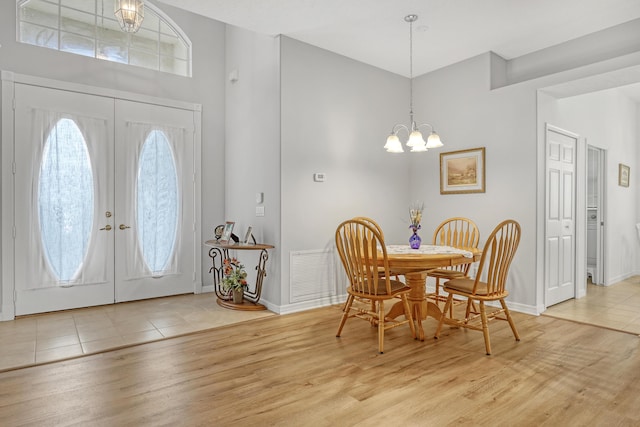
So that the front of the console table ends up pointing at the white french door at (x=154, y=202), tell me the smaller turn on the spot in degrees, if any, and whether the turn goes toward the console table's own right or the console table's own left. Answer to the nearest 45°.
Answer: approximately 90° to the console table's own right

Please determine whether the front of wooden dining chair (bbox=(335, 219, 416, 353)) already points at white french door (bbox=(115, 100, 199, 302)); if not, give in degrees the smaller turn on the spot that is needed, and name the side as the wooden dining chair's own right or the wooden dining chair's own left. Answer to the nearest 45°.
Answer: approximately 90° to the wooden dining chair's own left

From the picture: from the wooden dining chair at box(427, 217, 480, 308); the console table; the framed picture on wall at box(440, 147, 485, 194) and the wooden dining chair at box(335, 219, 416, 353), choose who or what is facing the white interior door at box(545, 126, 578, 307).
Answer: the wooden dining chair at box(335, 219, 416, 353)

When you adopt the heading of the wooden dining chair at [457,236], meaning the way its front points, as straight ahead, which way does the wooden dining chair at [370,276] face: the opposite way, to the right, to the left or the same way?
the opposite way

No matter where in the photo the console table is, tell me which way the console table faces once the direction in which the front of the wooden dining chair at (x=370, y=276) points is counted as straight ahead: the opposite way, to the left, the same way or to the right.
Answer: the opposite way

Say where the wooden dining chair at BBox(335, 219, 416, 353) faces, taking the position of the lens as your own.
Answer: facing away from the viewer and to the right of the viewer

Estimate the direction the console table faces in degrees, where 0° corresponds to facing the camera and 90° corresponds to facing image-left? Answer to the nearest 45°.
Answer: approximately 45°

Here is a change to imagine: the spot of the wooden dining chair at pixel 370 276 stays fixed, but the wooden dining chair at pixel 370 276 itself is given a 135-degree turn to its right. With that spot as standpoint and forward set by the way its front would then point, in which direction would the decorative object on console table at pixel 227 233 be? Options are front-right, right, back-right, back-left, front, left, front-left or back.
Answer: back-right

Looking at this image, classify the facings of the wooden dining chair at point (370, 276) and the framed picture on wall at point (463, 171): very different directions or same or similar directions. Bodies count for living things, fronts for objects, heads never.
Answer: very different directions

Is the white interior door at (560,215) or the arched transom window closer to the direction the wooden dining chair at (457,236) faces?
the arched transom window

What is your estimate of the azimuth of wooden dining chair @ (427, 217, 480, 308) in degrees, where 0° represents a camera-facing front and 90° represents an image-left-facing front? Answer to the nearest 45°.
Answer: approximately 45°

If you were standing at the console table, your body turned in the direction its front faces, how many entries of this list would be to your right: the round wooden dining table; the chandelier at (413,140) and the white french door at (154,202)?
1

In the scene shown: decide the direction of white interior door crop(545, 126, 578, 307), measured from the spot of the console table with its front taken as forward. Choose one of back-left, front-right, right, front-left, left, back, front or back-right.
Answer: back-left
